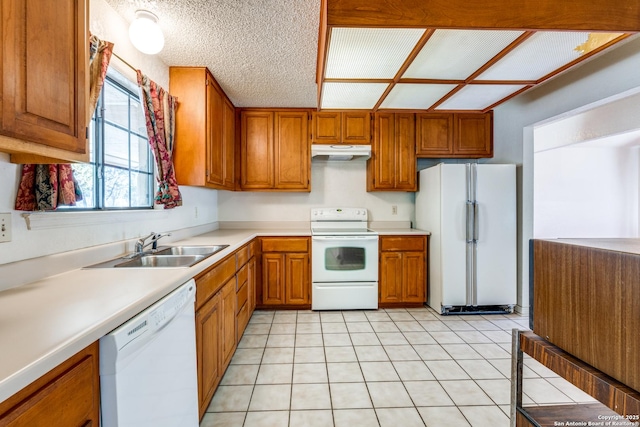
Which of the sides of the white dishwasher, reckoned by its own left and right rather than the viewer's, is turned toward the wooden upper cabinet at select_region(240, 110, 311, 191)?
left

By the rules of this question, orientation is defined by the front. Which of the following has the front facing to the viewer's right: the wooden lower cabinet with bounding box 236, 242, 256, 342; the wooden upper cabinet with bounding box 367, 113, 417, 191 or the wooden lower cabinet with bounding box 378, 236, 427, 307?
the wooden lower cabinet with bounding box 236, 242, 256, 342

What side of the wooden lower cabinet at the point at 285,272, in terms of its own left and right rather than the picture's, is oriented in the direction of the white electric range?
left

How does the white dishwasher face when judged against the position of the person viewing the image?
facing the viewer and to the right of the viewer

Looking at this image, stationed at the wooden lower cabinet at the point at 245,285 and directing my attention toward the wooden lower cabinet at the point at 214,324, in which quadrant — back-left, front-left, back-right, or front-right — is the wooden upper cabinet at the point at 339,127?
back-left

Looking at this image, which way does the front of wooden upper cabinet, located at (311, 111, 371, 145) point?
toward the camera

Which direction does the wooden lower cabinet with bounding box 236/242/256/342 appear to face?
to the viewer's right

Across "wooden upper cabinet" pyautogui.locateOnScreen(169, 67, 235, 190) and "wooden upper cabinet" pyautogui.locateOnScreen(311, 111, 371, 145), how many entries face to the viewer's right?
1

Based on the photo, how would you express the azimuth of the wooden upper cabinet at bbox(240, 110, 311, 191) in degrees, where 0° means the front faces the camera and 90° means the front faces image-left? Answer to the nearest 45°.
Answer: approximately 0°

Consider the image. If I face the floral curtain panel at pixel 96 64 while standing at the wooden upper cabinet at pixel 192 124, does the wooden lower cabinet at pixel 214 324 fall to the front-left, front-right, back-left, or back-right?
front-left

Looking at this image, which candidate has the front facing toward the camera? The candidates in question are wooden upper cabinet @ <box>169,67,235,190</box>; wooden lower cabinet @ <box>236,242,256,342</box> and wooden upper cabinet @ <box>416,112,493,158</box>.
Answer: wooden upper cabinet @ <box>416,112,493,158</box>

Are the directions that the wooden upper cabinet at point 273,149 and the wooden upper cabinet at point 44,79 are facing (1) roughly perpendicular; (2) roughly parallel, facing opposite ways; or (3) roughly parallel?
roughly perpendicular

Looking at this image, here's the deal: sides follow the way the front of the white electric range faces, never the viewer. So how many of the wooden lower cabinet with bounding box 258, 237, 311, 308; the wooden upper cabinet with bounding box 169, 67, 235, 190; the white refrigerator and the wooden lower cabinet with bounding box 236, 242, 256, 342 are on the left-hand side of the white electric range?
1

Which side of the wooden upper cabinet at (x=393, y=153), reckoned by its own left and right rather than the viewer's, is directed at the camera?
front

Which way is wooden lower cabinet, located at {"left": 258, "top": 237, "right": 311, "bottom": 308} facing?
toward the camera

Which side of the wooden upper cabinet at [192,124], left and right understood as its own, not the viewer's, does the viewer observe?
right

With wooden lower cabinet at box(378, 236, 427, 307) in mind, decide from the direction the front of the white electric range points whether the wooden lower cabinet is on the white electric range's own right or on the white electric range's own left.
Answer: on the white electric range's own left
